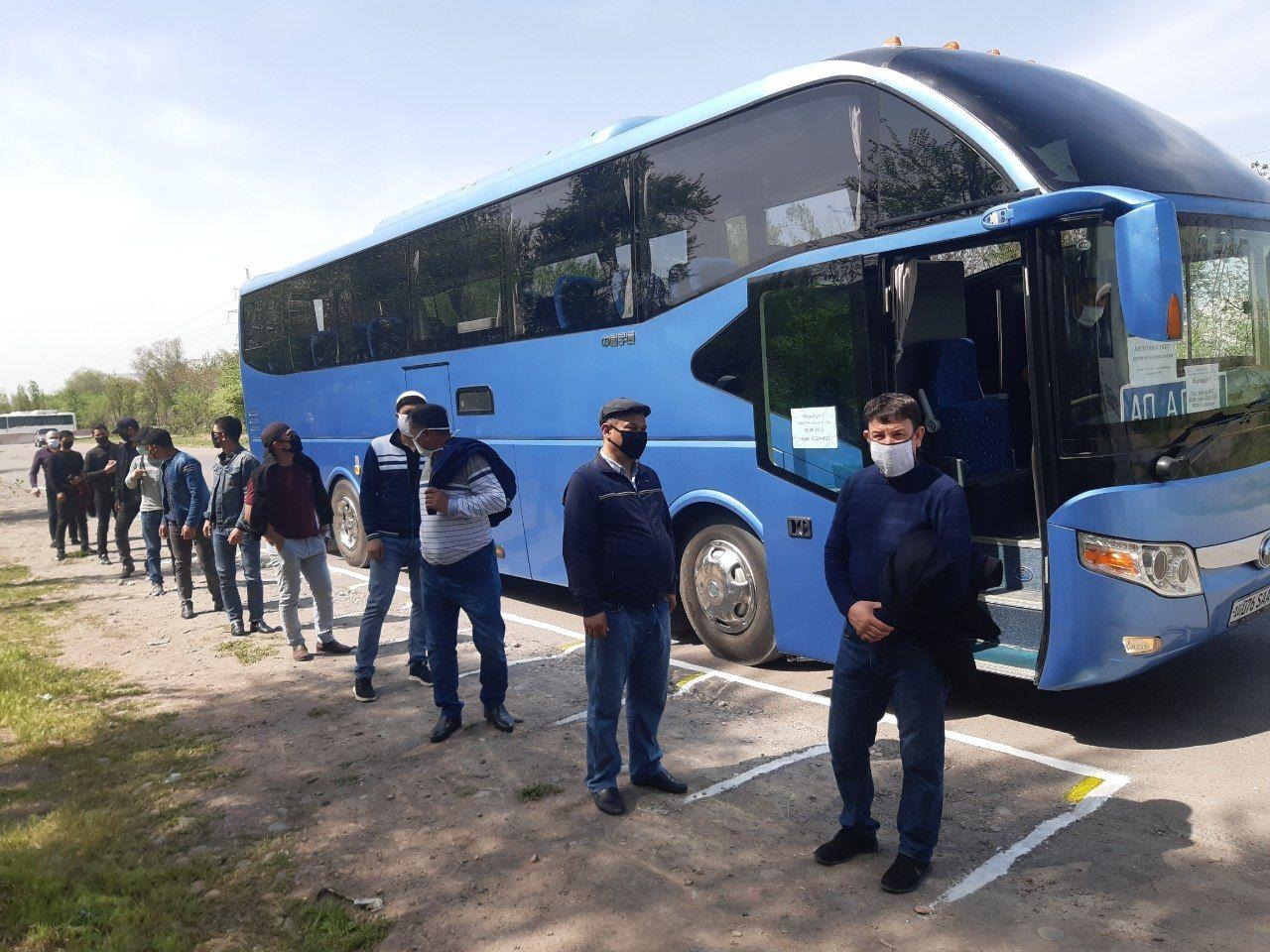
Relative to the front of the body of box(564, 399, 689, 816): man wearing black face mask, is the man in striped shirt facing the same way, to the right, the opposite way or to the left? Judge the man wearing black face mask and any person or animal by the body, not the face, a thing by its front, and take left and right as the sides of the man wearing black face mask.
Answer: to the right

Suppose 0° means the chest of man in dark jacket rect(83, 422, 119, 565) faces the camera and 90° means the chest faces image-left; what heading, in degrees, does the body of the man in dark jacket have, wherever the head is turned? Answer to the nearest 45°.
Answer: approximately 315°

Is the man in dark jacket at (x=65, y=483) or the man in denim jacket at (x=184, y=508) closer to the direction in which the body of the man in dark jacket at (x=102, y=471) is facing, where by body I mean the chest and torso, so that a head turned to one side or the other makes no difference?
the man in denim jacket
